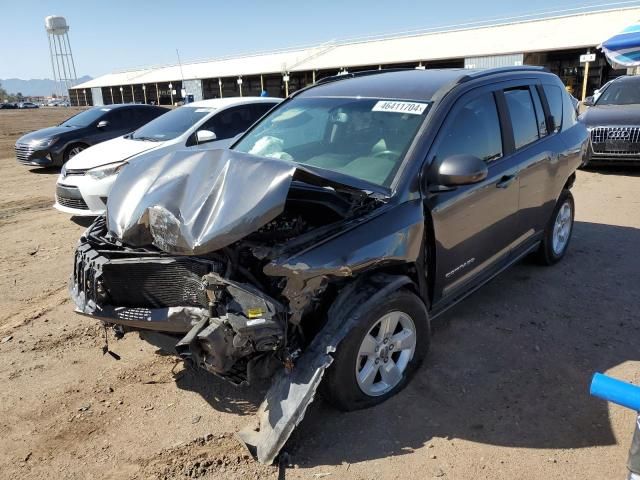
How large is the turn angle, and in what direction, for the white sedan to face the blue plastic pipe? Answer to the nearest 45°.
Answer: approximately 45° to its left

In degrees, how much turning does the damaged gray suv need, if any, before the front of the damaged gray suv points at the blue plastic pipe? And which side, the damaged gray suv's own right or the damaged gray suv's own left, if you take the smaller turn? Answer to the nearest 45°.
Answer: approximately 90° to the damaged gray suv's own left

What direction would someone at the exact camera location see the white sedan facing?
facing the viewer and to the left of the viewer

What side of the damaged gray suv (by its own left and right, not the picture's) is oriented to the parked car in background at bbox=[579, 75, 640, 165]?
back

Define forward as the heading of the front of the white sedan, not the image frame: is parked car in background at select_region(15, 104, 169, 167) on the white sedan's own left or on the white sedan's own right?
on the white sedan's own right

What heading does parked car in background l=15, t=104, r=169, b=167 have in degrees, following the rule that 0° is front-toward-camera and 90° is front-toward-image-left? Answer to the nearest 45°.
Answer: approximately 45°

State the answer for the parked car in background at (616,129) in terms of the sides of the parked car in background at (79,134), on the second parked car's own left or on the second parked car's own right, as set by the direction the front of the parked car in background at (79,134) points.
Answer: on the second parked car's own left

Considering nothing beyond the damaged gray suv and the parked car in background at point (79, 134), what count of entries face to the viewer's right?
0

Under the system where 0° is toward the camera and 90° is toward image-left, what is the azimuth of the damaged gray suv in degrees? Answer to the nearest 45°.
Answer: approximately 45°

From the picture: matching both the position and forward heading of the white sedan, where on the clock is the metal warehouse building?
The metal warehouse building is roughly at 6 o'clock from the white sedan.

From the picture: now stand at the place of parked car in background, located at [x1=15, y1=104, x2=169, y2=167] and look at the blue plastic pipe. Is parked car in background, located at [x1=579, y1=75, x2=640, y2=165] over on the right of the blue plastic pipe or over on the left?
left

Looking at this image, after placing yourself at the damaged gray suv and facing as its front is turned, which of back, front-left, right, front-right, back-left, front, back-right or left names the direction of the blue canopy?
back

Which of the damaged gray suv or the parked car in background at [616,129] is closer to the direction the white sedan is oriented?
the damaged gray suv

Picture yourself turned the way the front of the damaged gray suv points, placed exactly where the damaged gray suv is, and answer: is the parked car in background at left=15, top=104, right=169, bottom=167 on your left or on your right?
on your right
